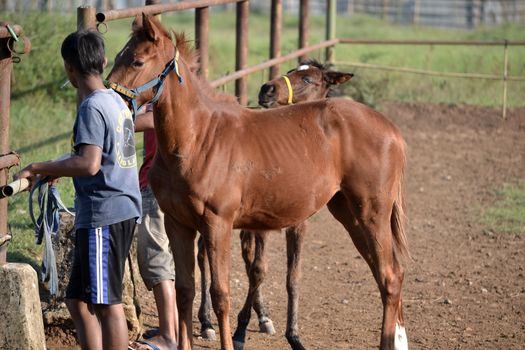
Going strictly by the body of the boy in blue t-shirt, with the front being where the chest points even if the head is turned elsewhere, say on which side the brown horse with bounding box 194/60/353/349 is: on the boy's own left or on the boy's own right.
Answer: on the boy's own right

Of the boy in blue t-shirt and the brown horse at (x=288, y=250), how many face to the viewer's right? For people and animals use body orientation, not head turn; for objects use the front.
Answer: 1

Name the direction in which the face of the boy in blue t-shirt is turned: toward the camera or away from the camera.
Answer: away from the camera

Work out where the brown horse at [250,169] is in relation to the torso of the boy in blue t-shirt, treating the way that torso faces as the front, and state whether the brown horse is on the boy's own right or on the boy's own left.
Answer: on the boy's own right

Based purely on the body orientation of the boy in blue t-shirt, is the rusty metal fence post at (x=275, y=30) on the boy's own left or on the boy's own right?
on the boy's own right

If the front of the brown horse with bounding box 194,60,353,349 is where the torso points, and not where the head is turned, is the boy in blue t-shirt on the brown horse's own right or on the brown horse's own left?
on the brown horse's own right
